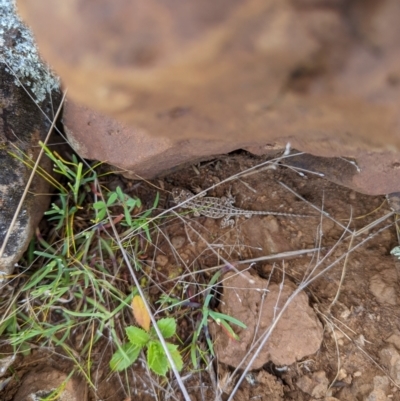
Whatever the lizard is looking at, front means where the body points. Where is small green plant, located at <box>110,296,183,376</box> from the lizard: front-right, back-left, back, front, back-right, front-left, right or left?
front-left

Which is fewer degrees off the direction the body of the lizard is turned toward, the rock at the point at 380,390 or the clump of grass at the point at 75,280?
the clump of grass

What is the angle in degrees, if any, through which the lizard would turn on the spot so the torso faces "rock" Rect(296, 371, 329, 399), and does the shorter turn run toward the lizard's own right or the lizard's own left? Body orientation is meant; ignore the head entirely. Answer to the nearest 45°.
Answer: approximately 90° to the lizard's own left

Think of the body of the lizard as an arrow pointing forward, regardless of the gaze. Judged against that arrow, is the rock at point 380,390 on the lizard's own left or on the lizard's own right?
on the lizard's own left

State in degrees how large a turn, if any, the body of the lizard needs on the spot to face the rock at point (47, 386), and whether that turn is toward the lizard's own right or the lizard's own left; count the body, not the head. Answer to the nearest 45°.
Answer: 0° — it already faces it

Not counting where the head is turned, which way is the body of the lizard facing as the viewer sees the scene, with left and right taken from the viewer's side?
facing to the left of the viewer

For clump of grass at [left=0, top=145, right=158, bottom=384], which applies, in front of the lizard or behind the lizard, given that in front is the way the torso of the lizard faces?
in front

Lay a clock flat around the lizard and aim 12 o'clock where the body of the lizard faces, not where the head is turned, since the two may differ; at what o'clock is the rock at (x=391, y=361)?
The rock is roughly at 8 o'clock from the lizard.
